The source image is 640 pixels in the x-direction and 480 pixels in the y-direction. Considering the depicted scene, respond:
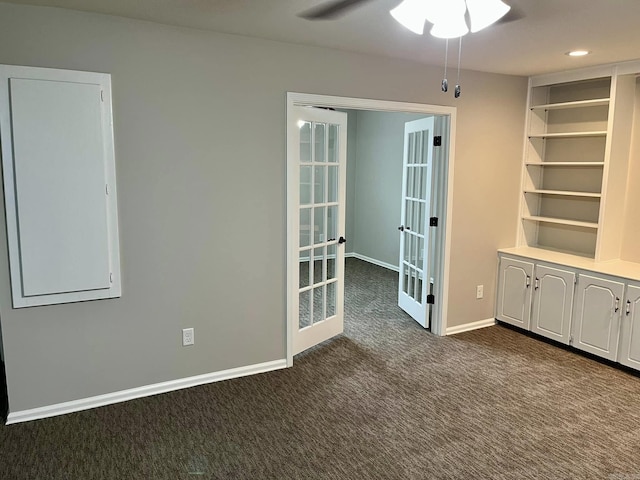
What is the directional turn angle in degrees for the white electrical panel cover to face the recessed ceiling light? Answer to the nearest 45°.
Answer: approximately 90° to its left

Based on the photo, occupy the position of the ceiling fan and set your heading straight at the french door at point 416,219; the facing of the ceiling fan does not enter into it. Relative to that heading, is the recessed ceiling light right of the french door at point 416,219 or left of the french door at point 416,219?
right

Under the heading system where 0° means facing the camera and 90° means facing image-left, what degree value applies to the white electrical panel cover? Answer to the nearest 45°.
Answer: approximately 0°

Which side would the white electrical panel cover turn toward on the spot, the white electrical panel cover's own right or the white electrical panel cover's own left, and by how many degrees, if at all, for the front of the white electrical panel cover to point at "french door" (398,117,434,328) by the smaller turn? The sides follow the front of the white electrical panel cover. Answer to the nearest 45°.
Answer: approximately 90° to the white electrical panel cover's own left

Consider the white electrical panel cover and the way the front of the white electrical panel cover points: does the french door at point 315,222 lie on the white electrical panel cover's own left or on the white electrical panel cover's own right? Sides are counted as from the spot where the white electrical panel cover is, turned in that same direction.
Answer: on the white electrical panel cover's own left

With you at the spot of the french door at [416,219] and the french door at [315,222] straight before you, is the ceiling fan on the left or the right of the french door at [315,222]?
left
